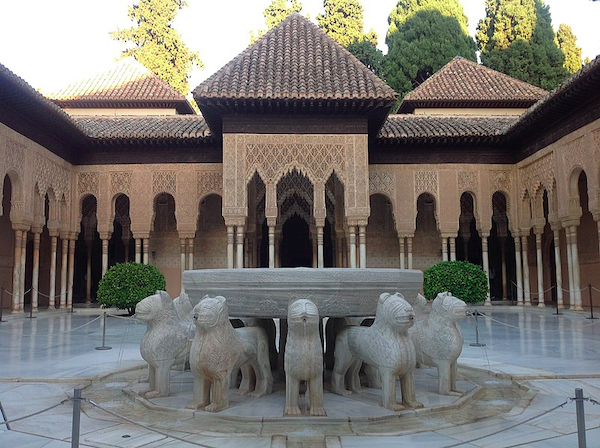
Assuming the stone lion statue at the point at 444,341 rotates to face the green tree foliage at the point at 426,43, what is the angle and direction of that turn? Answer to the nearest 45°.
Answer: approximately 90° to its left

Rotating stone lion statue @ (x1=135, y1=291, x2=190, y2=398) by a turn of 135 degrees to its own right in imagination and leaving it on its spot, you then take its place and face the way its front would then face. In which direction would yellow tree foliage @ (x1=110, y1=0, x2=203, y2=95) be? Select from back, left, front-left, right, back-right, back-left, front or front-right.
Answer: front-left

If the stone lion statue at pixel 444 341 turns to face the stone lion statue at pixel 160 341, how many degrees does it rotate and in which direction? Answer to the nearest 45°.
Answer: approximately 180°

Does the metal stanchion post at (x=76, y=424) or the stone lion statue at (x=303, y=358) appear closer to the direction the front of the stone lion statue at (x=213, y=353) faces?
the metal stanchion post

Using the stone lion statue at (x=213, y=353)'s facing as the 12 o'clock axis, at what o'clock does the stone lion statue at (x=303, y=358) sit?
the stone lion statue at (x=303, y=358) is roughly at 8 o'clock from the stone lion statue at (x=213, y=353).

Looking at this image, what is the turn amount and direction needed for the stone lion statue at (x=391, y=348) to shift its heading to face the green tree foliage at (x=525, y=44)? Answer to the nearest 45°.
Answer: approximately 135° to its left

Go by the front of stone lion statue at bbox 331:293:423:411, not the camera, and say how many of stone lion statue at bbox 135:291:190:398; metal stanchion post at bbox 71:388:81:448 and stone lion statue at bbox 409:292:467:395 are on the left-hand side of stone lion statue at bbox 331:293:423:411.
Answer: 1

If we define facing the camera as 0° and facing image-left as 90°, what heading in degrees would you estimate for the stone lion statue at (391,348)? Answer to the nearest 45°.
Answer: approximately 315°

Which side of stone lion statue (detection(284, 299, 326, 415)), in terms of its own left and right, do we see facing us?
front

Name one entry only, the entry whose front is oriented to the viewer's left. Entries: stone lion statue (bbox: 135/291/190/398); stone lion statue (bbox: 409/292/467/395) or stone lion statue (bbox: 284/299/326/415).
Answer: stone lion statue (bbox: 135/291/190/398)

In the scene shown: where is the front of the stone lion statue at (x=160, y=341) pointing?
to the viewer's left

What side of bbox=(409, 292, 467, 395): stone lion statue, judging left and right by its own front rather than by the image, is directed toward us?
right

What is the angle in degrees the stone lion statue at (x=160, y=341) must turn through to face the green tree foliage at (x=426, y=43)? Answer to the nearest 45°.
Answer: approximately 135° to its right

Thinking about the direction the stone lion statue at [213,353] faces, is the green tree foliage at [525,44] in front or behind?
behind

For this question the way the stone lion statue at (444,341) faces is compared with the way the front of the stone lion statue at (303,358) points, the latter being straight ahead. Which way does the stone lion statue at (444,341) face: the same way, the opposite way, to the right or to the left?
to the left

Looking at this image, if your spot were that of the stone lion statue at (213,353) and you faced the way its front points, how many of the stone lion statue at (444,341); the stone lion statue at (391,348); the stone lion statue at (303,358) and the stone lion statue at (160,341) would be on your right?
1
